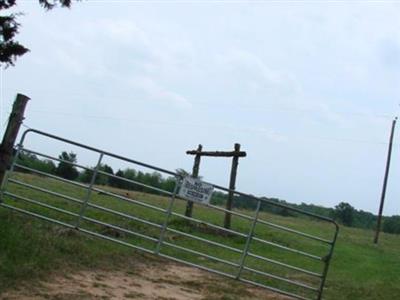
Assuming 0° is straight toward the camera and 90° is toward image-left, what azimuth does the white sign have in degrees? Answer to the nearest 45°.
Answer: approximately 0°

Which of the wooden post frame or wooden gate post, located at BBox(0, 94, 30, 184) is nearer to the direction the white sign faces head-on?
the wooden gate post
